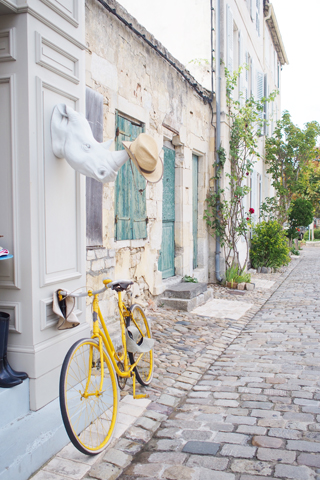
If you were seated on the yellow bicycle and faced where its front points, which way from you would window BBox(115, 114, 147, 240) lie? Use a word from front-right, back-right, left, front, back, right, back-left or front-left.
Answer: back-right

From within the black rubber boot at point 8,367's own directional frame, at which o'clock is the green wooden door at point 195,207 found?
The green wooden door is roughly at 10 o'clock from the black rubber boot.

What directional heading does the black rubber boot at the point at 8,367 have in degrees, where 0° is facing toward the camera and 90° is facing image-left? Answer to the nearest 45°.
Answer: approximately 270°

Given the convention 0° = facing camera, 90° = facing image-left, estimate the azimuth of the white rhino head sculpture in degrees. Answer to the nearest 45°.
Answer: approximately 270°

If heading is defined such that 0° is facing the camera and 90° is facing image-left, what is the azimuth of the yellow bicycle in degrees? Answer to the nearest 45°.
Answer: approximately 45°

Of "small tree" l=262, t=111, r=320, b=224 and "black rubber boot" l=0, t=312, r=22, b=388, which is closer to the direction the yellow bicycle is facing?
the black rubber boot
